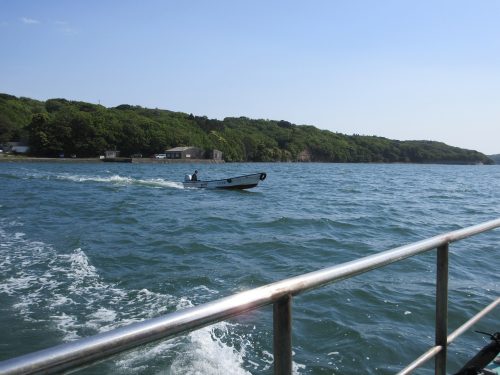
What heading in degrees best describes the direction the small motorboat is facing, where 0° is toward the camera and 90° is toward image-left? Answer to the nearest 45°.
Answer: approximately 270°
